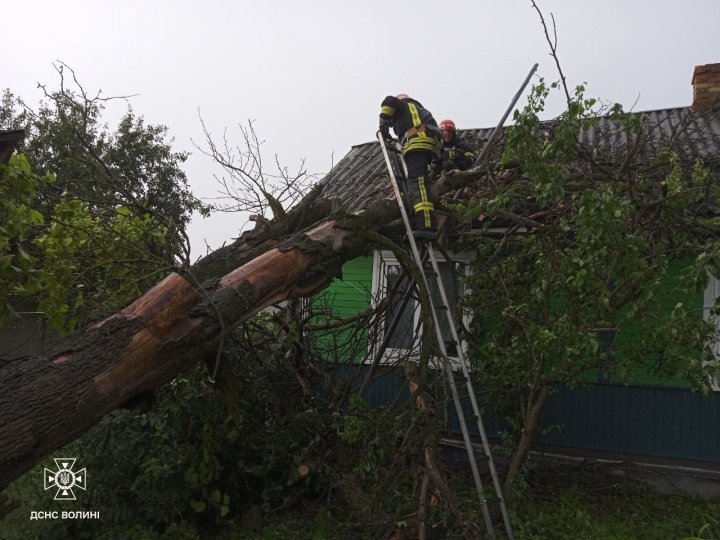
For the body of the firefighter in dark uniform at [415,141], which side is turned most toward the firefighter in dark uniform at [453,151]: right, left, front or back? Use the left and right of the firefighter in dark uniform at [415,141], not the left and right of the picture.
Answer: right

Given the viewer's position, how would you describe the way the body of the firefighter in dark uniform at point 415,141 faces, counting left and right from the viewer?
facing away from the viewer and to the left of the viewer
